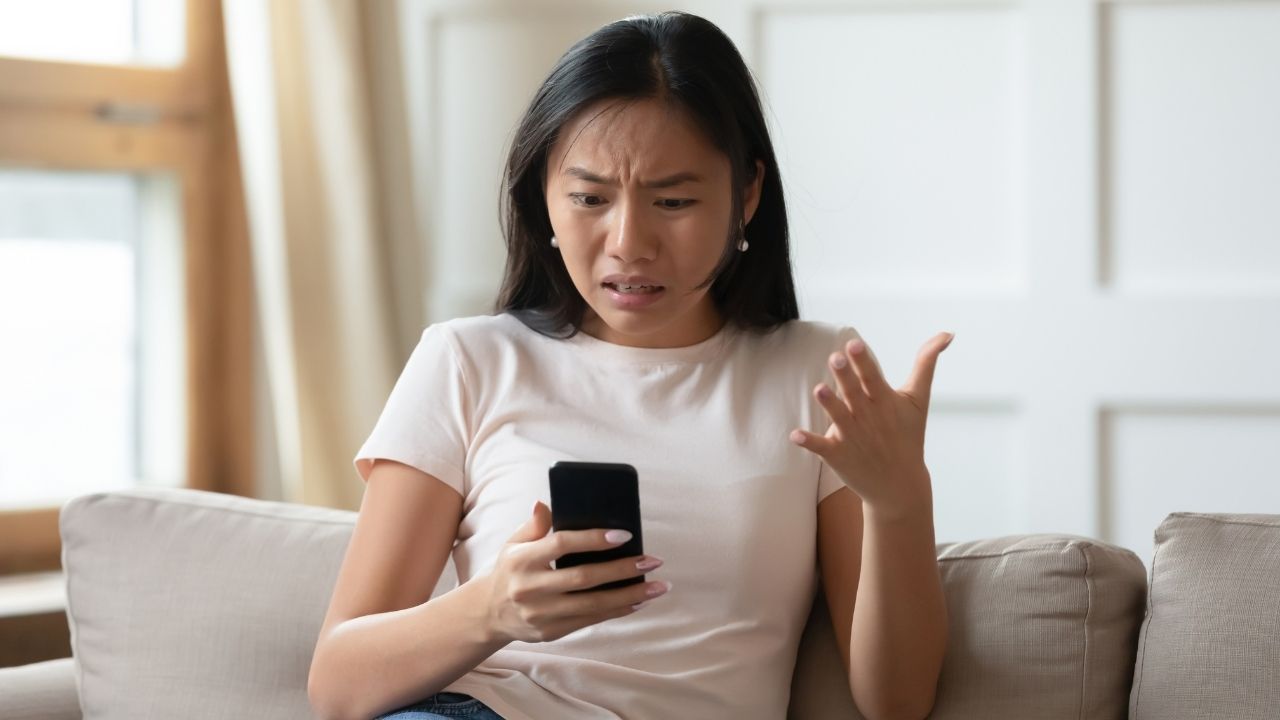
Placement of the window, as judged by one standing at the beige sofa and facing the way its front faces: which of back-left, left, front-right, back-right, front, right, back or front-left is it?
back-right

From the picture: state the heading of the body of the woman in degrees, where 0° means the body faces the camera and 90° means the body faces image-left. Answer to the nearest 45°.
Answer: approximately 0°

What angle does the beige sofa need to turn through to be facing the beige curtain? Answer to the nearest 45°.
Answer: approximately 135° to its right

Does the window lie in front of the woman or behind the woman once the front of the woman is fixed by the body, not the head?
behind

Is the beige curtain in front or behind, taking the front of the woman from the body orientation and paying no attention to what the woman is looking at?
behind

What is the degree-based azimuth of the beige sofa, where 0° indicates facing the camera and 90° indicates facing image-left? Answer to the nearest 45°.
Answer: approximately 0°
